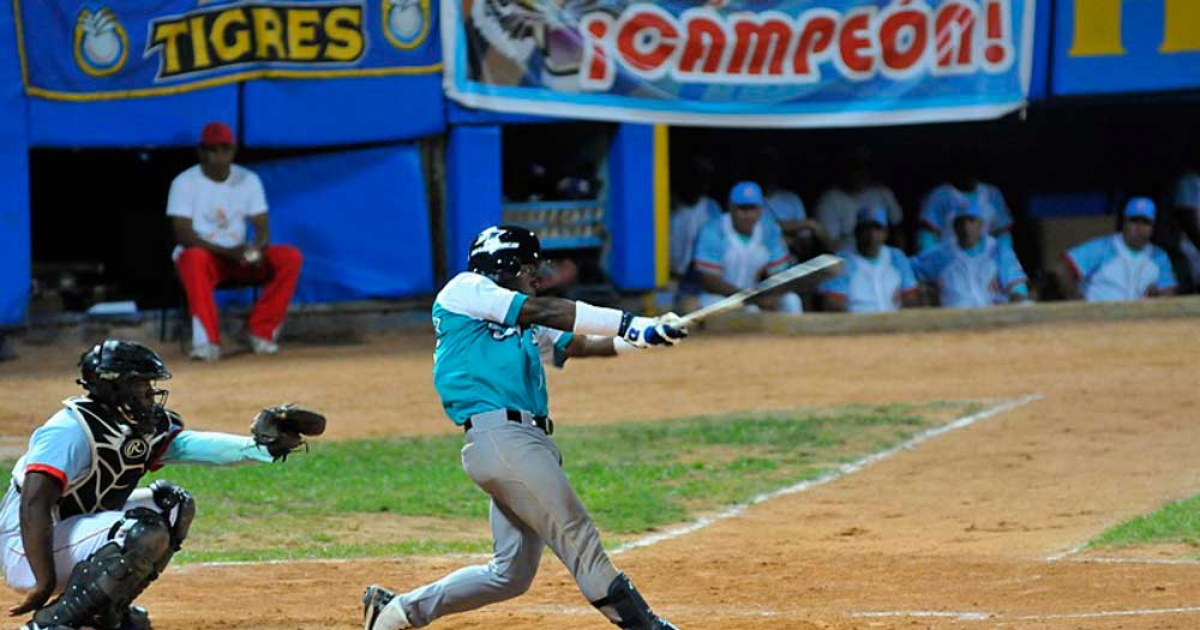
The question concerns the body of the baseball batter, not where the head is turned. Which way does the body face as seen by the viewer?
to the viewer's right

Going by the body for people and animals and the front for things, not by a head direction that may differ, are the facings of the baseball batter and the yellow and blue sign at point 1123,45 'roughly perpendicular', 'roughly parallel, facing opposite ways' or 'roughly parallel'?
roughly perpendicular

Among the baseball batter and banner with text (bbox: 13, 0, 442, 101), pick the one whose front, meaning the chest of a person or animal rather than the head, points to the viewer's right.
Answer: the baseball batter

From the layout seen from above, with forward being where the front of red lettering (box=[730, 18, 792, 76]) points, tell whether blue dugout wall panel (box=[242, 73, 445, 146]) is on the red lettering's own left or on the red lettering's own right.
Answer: on the red lettering's own right

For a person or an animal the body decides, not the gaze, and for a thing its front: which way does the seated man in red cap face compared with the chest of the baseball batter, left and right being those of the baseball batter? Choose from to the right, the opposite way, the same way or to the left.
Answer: to the right

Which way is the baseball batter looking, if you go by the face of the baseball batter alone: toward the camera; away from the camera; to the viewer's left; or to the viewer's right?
to the viewer's right

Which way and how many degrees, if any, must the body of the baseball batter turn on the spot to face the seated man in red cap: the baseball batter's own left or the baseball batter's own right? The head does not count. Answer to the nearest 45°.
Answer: approximately 90° to the baseball batter's own left

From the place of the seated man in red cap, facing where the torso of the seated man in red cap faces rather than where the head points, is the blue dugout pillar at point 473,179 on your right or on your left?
on your left

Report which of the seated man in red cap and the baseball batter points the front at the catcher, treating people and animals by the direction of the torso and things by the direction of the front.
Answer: the seated man in red cap

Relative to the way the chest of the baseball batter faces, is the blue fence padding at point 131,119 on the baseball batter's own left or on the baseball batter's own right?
on the baseball batter's own left
